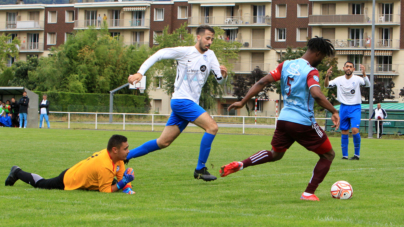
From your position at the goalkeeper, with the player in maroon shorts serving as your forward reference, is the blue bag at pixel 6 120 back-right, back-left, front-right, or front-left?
back-left

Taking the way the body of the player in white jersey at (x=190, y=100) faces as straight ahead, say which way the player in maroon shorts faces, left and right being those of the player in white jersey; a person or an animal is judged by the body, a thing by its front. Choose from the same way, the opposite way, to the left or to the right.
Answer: to the left

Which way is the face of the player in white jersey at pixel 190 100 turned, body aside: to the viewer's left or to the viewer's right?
to the viewer's right

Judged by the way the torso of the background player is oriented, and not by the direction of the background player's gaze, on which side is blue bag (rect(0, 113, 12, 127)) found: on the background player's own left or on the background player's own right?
on the background player's own right

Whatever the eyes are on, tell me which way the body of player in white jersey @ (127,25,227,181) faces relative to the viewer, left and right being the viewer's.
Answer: facing the viewer and to the right of the viewer

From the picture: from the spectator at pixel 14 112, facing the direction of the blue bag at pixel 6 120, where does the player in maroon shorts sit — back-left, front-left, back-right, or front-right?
back-left

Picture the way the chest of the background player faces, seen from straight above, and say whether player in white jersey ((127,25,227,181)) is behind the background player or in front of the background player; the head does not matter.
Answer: in front

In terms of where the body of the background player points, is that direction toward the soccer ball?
yes

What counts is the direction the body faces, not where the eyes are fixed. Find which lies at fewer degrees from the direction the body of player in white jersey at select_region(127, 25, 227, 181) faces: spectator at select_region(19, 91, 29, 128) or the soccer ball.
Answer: the soccer ball
